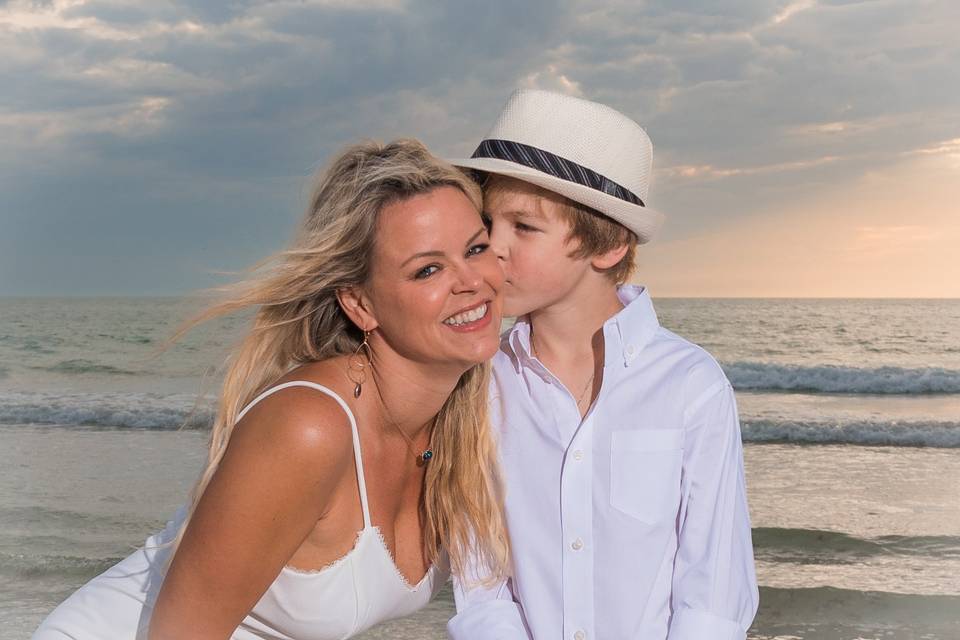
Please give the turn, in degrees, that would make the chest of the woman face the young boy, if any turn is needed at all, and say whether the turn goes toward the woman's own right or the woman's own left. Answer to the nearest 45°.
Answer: approximately 45° to the woman's own left

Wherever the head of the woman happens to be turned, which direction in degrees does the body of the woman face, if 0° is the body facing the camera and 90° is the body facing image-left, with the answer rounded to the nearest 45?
approximately 315°
